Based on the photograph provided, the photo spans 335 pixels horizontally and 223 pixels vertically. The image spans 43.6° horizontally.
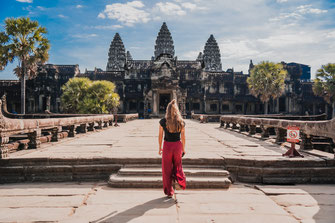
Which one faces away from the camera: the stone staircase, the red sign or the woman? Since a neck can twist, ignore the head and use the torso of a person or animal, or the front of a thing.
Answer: the woman

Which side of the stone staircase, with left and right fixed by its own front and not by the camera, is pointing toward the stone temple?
back

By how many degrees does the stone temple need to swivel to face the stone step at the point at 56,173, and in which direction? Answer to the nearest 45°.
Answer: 0° — it already faces it

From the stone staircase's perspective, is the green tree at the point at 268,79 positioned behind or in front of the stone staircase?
behind

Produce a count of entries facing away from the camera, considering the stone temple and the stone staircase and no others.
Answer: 0

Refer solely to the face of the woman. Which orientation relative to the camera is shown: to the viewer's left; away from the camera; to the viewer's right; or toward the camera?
away from the camera

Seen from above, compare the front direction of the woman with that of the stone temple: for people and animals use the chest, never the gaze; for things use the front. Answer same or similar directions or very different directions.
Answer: very different directions

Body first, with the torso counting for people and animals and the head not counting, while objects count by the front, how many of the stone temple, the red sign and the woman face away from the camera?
1

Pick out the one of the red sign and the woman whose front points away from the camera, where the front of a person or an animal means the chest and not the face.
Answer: the woman

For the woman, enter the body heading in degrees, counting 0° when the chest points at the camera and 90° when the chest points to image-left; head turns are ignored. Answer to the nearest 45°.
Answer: approximately 180°

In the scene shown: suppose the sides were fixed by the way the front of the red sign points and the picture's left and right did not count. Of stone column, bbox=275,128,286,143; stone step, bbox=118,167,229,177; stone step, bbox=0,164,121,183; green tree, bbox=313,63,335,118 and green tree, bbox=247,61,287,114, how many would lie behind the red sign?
3

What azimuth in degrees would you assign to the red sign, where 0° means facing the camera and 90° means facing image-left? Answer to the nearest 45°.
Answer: approximately 0°
